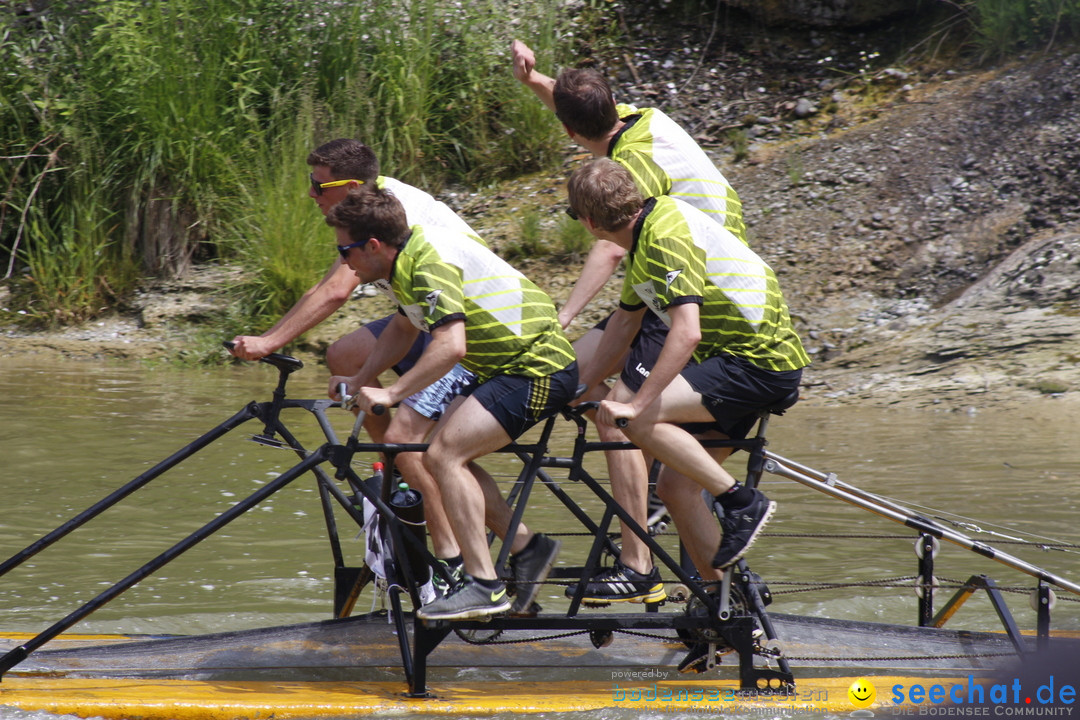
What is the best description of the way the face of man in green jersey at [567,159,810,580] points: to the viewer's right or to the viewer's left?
to the viewer's left

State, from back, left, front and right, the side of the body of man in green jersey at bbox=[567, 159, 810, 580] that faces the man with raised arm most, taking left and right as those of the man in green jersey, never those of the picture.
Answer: right

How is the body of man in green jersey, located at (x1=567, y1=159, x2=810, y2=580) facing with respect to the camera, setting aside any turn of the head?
to the viewer's left

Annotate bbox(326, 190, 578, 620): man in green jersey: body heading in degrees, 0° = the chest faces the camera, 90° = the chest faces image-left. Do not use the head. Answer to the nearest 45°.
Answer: approximately 90°

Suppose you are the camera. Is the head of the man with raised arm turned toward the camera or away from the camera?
away from the camera

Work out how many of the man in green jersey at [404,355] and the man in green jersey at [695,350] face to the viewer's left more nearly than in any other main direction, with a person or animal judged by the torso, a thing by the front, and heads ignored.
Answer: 2

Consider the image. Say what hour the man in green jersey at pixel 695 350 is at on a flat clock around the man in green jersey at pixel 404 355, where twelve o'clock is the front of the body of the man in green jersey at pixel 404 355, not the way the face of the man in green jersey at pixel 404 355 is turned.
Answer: the man in green jersey at pixel 695 350 is roughly at 7 o'clock from the man in green jersey at pixel 404 355.

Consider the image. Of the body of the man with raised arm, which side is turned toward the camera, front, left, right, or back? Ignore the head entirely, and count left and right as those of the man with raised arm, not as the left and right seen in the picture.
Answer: left

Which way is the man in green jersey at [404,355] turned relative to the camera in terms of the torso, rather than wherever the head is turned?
to the viewer's left
